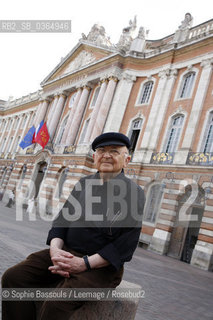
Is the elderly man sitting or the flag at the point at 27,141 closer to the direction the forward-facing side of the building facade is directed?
the elderly man sitting

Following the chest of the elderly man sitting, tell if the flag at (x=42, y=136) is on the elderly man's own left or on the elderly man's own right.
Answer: on the elderly man's own right

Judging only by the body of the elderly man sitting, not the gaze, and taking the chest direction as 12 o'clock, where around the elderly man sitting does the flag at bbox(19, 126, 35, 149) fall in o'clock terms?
The flag is roughly at 4 o'clock from the elderly man sitting.

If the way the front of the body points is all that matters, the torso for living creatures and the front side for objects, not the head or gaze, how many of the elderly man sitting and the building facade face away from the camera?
0

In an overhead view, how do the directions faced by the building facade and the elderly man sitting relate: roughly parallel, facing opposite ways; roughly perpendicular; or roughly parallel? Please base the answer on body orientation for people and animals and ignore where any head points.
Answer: roughly parallel

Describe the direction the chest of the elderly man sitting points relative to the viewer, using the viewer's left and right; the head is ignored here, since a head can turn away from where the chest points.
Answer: facing the viewer and to the left of the viewer

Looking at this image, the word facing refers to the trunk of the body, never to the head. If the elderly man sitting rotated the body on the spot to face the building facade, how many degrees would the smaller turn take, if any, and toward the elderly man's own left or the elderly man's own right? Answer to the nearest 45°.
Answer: approximately 135° to the elderly man's own right

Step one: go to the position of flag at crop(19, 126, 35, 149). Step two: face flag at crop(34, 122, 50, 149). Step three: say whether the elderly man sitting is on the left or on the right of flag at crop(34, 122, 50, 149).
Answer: right

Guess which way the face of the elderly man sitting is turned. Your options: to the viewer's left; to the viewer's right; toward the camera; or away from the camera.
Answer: toward the camera

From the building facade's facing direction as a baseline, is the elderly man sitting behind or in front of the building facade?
in front
